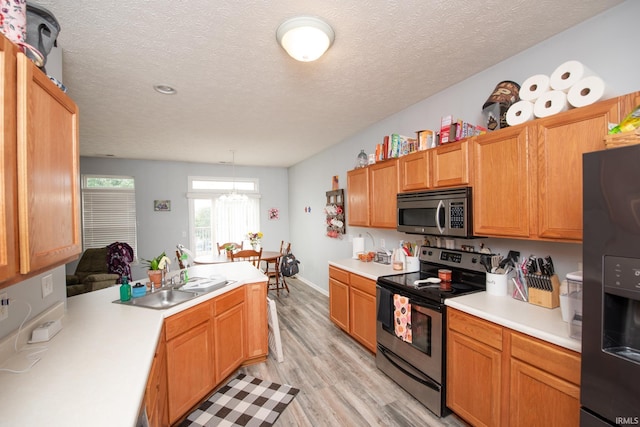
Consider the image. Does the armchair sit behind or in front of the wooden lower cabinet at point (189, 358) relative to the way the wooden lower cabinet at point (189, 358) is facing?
behind

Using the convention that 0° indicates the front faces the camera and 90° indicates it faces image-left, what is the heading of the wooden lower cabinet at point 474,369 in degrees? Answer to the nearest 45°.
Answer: approximately 45°

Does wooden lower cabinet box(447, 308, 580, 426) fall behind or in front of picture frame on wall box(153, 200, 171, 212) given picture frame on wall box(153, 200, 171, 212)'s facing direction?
in front

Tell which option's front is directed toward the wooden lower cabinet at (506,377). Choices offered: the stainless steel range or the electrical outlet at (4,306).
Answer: the electrical outlet

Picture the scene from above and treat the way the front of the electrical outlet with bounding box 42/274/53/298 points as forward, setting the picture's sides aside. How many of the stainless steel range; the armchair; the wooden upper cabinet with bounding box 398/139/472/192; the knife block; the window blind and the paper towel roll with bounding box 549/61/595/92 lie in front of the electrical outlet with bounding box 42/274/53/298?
4

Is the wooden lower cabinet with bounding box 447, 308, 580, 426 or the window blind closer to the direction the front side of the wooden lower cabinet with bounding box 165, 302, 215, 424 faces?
the wooden lower cabinet

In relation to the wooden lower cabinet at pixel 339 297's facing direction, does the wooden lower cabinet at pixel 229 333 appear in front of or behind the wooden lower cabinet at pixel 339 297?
in front

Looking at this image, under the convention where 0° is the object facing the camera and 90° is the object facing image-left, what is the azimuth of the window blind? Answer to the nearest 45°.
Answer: approximately 0°

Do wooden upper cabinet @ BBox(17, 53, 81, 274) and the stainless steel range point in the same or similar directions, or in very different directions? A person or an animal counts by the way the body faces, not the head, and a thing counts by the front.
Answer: very different directions

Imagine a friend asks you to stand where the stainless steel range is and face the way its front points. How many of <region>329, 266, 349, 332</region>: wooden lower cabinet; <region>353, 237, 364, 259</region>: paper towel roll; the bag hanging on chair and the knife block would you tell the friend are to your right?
3

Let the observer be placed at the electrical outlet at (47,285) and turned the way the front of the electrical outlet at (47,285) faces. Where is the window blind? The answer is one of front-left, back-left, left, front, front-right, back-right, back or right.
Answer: back-left

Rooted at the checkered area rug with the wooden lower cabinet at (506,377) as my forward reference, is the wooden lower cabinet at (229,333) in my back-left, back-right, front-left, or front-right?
back-left
